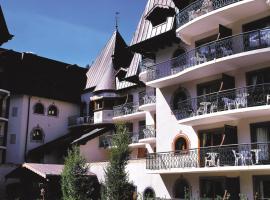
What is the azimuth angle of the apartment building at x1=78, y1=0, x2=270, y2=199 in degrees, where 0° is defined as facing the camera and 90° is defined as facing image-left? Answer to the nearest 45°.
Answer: approximately 45°

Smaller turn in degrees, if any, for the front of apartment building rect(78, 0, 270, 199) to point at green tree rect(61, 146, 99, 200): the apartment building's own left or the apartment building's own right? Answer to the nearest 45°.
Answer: approximately 90° to the apartment building's own right

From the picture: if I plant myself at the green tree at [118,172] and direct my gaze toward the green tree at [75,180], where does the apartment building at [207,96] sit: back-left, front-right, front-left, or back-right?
back-right

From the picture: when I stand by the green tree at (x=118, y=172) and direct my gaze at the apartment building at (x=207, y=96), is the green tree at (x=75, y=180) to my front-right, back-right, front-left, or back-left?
back-left

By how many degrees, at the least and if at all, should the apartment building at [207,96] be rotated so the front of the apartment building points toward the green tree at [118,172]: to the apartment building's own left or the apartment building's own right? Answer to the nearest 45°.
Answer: approximately 45° to the apartment building's own right
